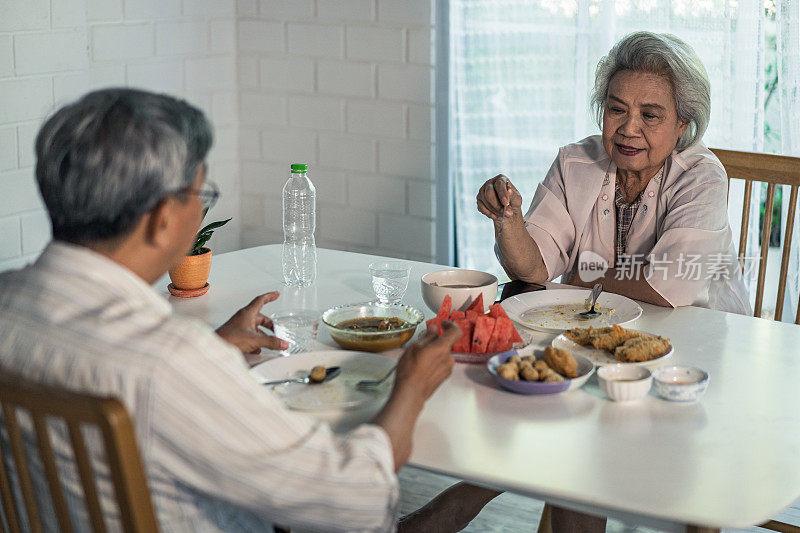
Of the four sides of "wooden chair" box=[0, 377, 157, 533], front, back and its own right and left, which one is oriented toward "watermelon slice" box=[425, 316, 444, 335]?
front

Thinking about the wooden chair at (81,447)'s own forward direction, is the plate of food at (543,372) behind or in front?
in front

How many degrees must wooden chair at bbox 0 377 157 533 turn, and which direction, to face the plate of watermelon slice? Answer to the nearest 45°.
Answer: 0° — it already faces it

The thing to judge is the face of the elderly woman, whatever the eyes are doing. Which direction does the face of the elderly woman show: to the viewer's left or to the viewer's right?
to the viewer's left

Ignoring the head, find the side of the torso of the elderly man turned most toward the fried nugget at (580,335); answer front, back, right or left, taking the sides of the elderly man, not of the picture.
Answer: front

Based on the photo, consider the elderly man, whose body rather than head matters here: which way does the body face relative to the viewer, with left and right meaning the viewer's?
facing away from the viewer and to the right of the viewer

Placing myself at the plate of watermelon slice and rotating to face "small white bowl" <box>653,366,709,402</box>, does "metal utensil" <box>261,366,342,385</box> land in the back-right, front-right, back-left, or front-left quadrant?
back-right

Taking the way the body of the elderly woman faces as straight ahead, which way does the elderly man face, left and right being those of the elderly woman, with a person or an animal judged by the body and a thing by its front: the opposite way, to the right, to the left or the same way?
the opposite way

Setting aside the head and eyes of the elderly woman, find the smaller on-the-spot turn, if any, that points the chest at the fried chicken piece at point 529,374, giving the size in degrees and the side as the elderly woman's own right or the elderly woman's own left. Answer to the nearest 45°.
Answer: approximately 45° to the elderly woman's own left

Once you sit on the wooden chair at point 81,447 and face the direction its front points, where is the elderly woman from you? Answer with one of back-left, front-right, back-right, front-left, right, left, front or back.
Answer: front

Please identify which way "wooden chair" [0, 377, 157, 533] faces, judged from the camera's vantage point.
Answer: facing away from the viewer and to the right of the viewer

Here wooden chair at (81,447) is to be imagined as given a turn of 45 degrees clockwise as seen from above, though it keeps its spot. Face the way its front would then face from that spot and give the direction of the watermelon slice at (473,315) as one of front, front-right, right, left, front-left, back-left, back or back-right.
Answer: front-left

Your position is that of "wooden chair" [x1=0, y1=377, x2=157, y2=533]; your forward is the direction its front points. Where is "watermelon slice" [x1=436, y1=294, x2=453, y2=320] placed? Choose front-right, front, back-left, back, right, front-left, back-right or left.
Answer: front

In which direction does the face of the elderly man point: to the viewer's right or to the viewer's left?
to the viewer's right

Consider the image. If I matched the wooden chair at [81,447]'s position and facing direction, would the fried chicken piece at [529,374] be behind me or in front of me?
in front

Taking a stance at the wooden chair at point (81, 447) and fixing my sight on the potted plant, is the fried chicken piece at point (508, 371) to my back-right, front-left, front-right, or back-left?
front-right
